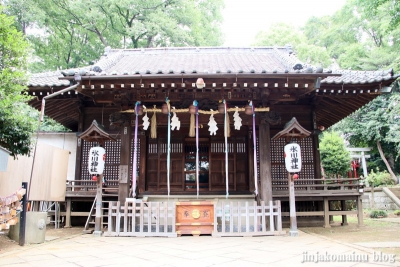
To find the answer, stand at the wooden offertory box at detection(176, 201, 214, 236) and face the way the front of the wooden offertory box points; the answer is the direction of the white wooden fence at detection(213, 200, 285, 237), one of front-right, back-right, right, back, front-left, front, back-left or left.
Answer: left

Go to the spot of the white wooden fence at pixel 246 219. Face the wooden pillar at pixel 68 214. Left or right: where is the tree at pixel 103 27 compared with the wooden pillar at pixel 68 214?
right

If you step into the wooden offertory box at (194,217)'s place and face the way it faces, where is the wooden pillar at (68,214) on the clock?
The wooden pillar is roughly at 4 o'clock from the wooden offertory box.

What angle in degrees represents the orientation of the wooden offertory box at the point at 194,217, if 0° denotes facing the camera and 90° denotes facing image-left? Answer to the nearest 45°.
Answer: approximately 0°

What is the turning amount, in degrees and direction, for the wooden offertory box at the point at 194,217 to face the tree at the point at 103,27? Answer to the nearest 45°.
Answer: approximately 135° to its right

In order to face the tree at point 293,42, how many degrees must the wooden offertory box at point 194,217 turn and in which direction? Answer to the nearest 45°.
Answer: approximately 135° to its left

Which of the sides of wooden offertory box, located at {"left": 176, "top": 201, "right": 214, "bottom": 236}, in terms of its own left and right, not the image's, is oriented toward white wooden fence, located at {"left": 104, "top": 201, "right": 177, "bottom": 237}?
right

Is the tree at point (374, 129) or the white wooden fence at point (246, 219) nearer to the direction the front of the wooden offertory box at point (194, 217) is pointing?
the white wooden fence
